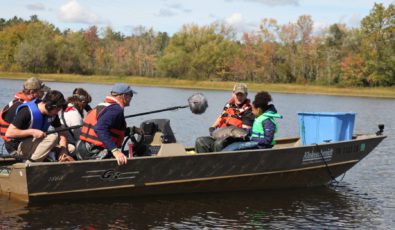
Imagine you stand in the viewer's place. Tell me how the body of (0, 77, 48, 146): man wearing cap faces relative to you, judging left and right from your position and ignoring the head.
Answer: facing to the right of the viewer

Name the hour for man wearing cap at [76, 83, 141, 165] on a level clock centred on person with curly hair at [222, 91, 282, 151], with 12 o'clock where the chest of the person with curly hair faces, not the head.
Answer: The man wearing cap is roughly at 11 o'clock from the person with curly hair.

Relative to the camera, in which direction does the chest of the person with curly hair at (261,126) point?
to the viewer's left

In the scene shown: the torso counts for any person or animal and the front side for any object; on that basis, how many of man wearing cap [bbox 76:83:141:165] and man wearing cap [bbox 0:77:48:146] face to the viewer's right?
2

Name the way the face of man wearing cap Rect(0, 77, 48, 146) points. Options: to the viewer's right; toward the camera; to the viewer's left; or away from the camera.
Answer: to the viewer's right

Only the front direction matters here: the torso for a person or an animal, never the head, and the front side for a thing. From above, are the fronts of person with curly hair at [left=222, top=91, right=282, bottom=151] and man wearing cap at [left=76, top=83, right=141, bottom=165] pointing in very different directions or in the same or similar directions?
very different directions

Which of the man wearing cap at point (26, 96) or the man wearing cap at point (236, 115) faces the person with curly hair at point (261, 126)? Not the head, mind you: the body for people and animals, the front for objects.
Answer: the man wearing cap at point (26, 96)

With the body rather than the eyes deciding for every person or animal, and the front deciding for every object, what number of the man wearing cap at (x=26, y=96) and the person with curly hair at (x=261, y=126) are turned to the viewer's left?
1

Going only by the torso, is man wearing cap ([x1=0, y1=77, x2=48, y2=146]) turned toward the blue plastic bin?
yes

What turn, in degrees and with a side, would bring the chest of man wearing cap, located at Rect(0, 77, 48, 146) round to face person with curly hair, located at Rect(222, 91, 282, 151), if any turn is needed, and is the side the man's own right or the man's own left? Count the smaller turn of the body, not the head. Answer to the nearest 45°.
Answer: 0° — they already face them

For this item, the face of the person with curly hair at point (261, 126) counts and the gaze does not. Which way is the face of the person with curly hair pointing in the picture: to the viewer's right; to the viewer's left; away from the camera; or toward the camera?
to the viewer's left

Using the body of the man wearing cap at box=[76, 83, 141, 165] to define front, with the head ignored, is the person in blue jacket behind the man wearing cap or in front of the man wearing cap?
behind

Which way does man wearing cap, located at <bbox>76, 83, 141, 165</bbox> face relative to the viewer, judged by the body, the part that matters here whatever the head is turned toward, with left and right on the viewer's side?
facing to the right of the viewer
